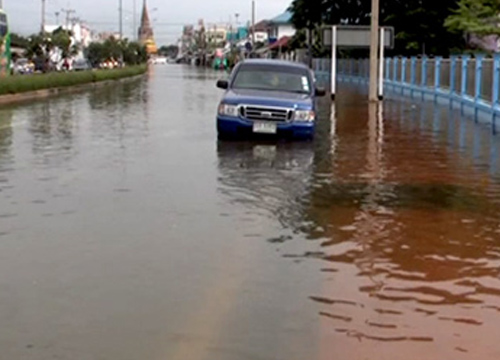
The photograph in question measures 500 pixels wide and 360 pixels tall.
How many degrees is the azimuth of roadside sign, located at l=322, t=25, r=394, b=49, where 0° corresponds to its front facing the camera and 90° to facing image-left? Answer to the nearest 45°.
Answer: approximately 180°

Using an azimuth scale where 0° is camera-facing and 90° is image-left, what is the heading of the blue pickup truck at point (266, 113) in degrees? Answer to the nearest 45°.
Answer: approximately 0°

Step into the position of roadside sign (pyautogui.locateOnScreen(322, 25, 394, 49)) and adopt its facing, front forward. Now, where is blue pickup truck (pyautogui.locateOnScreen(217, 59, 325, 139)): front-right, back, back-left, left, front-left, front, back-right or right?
back

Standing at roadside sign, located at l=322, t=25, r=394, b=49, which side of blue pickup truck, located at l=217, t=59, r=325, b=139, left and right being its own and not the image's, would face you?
back

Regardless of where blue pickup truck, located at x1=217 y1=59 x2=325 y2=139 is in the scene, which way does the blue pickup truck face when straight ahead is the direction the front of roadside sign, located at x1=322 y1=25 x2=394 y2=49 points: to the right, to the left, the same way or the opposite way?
the opposite way

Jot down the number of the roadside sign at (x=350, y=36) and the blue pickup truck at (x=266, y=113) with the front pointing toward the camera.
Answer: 1
